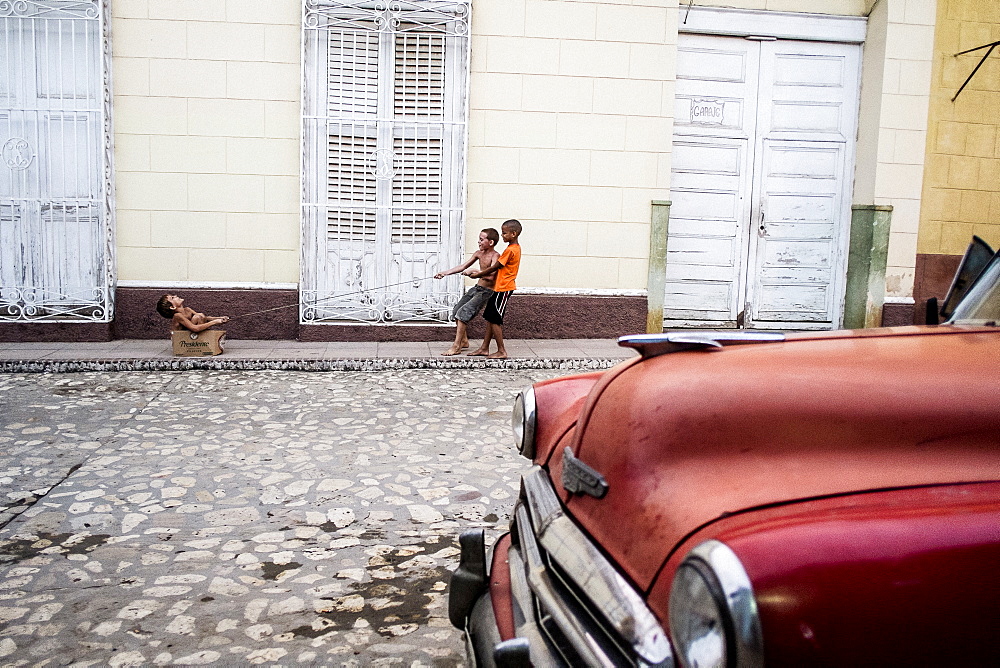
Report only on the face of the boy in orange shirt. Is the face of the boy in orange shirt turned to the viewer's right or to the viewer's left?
to the viewer's left

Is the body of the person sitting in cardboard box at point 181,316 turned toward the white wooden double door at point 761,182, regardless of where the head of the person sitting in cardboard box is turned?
yes

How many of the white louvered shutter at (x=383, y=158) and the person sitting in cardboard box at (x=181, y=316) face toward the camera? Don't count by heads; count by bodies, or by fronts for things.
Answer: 1

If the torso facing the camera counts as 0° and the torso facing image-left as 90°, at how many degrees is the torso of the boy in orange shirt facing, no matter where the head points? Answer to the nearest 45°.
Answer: approximately 90°

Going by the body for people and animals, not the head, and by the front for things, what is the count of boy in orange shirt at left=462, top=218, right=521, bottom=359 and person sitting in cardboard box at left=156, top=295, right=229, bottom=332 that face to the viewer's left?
1

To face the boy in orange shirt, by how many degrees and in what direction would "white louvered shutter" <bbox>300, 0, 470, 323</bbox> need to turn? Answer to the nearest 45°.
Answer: approximately 45° to its left

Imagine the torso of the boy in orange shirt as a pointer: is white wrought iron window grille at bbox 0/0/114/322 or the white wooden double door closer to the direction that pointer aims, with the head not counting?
the white wrought iron window grille

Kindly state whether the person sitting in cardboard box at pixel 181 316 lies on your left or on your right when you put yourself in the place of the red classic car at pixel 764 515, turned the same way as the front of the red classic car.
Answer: on your right

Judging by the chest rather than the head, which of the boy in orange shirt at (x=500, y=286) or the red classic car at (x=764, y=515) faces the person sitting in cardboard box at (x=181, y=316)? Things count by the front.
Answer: the boy in orange shirt

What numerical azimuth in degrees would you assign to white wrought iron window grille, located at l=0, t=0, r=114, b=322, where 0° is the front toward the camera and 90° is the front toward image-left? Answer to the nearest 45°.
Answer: approximately 0°

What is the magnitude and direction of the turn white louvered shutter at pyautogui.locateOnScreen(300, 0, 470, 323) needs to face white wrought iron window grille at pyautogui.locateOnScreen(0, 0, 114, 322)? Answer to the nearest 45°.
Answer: approximately 90° to its right
